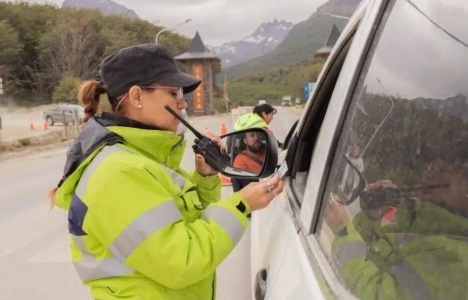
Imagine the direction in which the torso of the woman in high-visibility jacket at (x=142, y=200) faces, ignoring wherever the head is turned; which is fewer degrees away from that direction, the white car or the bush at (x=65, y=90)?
the white car

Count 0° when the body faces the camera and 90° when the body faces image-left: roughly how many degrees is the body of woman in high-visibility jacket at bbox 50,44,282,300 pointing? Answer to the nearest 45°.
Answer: approximately 270°

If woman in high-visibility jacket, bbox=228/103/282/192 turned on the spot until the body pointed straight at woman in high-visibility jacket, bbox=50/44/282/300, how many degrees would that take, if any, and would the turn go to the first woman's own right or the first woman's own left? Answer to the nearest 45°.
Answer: approximately 90° to the first woman's own right

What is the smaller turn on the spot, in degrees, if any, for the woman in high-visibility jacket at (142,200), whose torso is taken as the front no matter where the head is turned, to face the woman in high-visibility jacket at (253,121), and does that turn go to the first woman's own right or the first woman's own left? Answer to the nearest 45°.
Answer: approximately 90° to the first woman's own left

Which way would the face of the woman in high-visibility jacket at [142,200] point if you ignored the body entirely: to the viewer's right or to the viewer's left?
to the viewer's right
